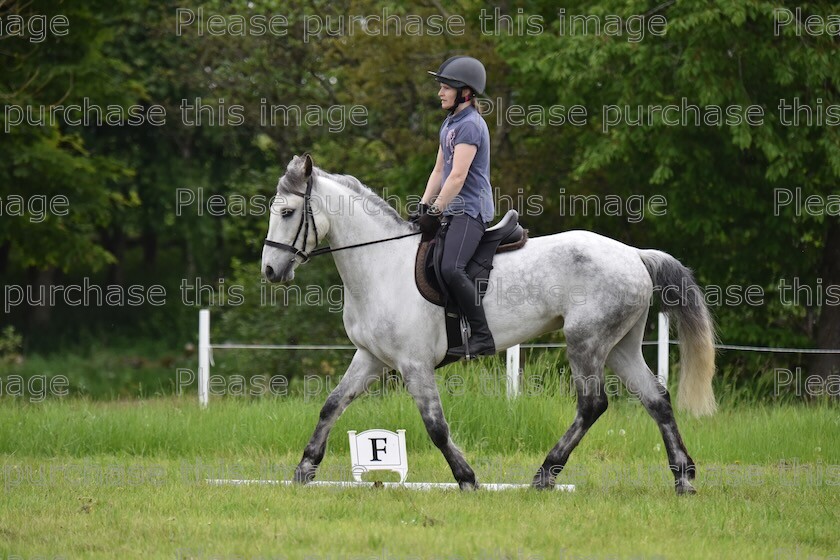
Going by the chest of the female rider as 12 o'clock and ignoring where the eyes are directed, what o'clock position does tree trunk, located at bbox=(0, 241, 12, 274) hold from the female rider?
The tree trunk is roughly at 2 o'clock from the female rider.

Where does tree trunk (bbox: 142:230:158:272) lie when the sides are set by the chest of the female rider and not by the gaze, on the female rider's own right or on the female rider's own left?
on the female rider's own right

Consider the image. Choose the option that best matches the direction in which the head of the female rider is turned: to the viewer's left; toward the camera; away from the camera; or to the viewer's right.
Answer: to the viewer's left

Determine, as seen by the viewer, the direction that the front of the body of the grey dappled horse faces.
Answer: to the viewer's left

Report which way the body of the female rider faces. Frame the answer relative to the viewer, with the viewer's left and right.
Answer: facing to the left of the viewer
